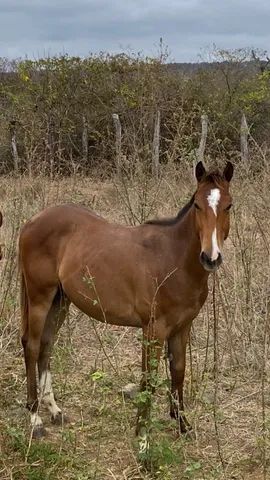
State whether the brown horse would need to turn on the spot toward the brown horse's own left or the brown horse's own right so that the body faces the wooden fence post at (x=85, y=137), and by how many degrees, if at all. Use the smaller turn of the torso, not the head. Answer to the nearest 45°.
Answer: approximately 90° to the brown horse's own left

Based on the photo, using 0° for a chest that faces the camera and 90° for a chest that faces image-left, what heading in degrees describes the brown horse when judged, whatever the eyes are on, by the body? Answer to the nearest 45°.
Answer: approximately 270°
